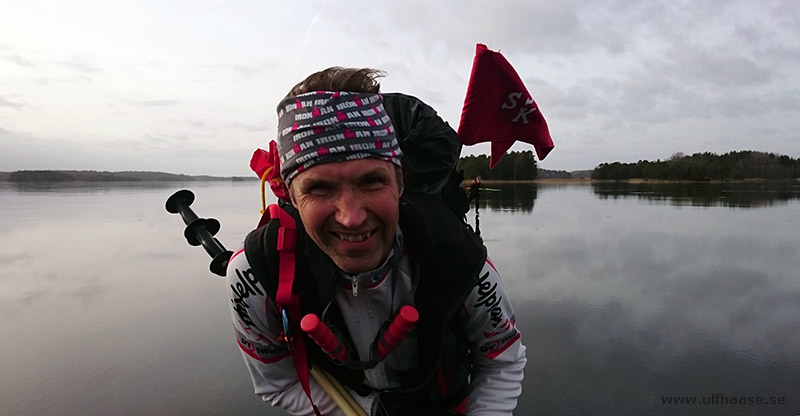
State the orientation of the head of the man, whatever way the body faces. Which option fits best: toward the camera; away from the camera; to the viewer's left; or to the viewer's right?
toward the camera

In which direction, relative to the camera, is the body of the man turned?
toward the camera
